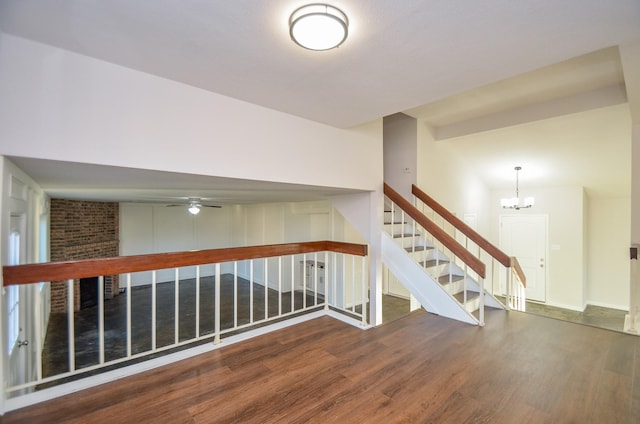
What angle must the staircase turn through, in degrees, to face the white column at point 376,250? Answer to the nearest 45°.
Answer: approximately 135° to its right

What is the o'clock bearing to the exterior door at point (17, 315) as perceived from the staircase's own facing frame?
The exterior door is roughly at 3 o'clock from the staircase.

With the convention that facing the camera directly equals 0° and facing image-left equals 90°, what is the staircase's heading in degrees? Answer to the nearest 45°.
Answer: approximately 315°

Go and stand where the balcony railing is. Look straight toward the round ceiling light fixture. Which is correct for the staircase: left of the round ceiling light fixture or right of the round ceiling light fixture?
left

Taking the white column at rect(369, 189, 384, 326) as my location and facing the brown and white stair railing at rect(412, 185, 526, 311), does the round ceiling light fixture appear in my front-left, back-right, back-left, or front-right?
back-right

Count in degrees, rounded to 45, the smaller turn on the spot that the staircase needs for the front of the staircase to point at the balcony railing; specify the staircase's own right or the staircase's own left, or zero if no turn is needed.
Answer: approximately 135° to the staircase's own right

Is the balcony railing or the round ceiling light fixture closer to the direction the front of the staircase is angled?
the round ceiling light fixture
